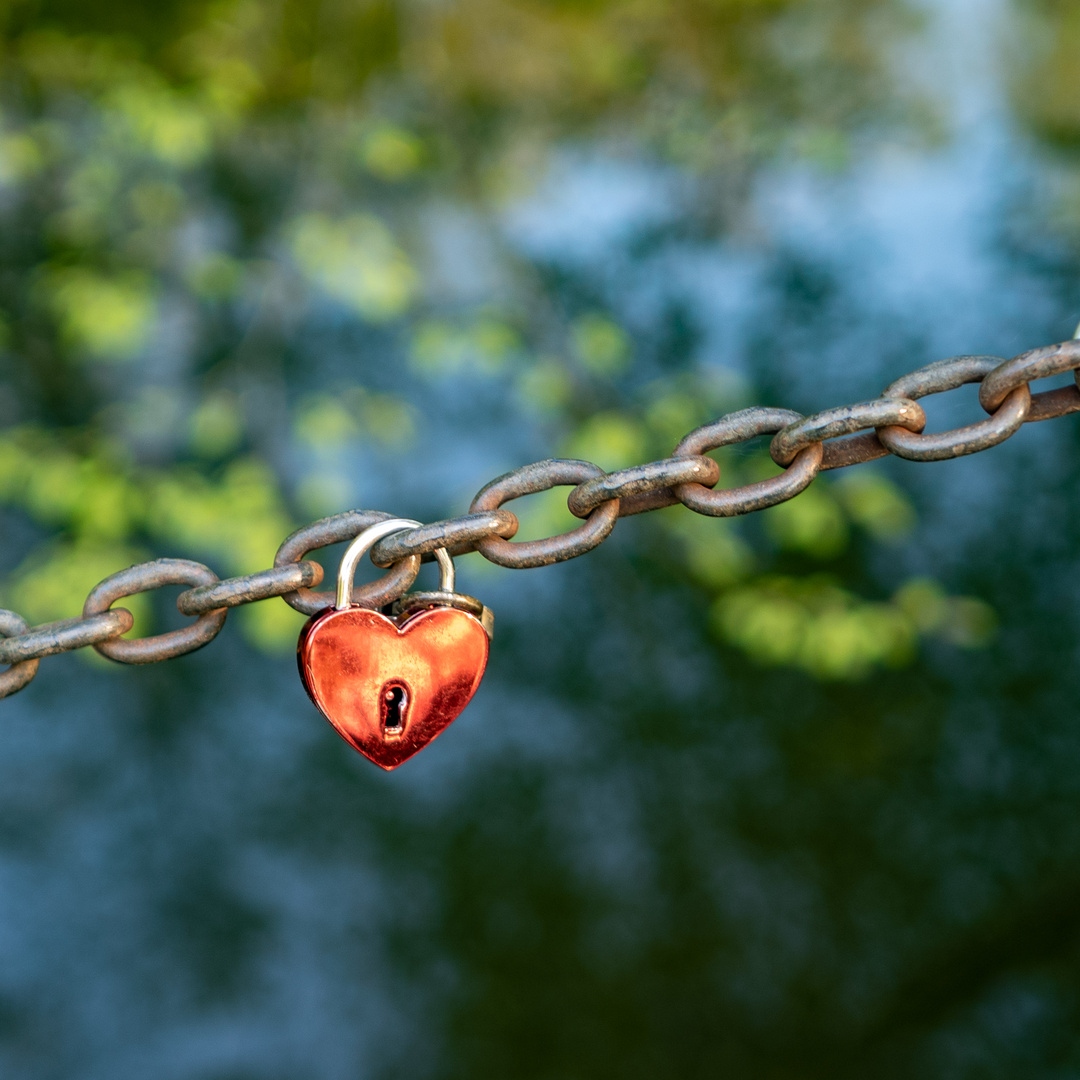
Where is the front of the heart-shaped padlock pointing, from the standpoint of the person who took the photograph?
facing the viewer
